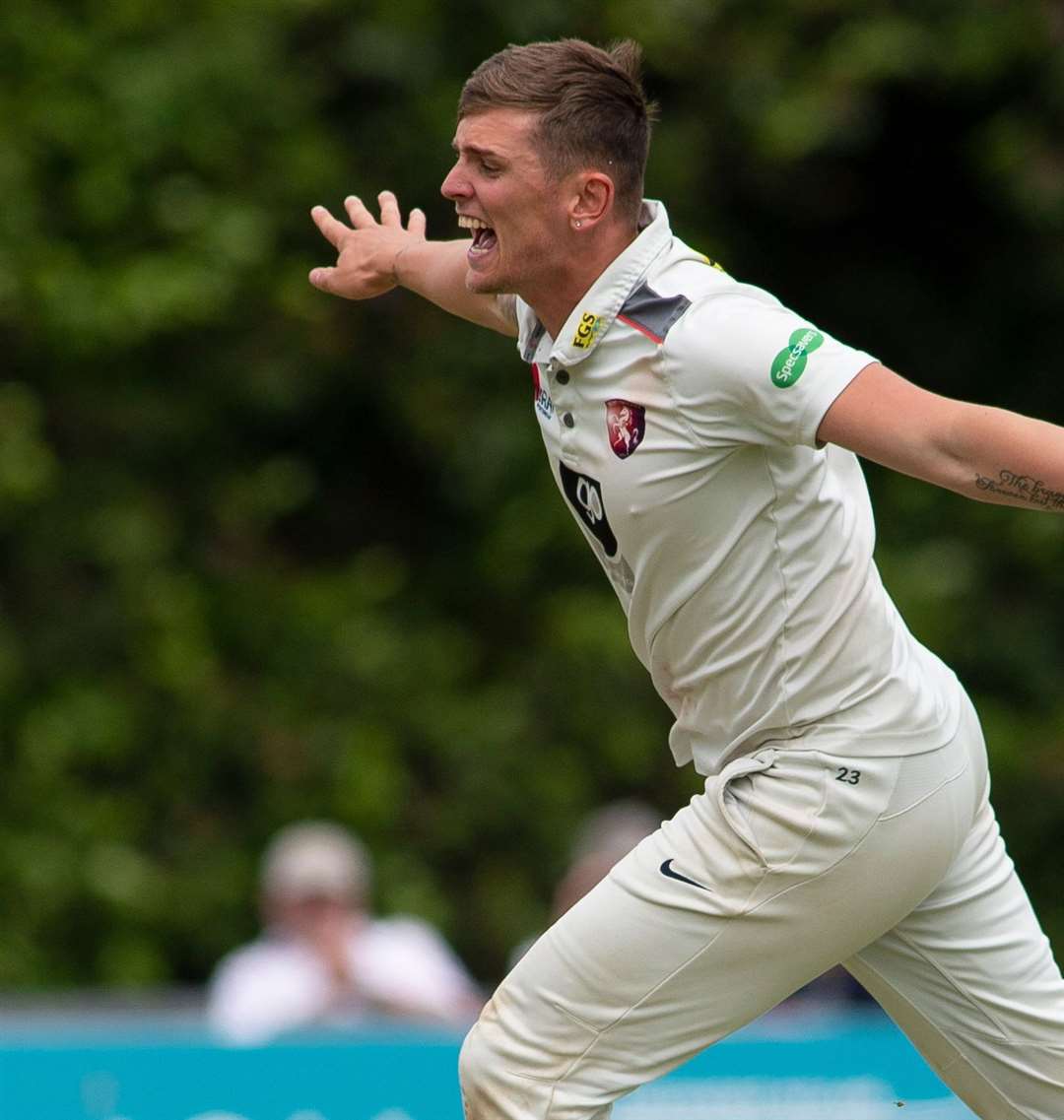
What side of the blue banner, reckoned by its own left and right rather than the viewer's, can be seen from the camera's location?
front

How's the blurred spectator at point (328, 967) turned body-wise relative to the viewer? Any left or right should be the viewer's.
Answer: facing the viewer

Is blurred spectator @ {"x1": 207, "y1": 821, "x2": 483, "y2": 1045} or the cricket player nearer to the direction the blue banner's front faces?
the cricket player

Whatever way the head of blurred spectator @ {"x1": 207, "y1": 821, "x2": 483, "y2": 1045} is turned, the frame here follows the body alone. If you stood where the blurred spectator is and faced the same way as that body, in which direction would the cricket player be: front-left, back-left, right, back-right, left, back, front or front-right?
front

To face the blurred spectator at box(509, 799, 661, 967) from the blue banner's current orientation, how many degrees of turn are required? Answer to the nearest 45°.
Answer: approximately 135° to its left

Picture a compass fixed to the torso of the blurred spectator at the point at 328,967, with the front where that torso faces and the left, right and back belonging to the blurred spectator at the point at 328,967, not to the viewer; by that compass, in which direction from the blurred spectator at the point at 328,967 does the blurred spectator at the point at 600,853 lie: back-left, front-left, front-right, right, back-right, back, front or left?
left

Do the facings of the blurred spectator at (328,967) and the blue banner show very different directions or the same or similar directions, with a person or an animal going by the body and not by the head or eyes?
same or similar directions

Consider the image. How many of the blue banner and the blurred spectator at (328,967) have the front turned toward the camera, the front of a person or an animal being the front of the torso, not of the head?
2

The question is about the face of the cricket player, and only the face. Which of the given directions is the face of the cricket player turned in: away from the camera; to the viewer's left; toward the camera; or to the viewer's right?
to the viewer's left

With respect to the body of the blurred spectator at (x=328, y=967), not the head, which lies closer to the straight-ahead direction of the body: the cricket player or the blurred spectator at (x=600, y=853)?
the cricket player

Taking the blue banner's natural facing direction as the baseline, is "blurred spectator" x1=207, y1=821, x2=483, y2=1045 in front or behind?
behind

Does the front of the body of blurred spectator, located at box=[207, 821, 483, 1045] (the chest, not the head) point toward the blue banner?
yes
